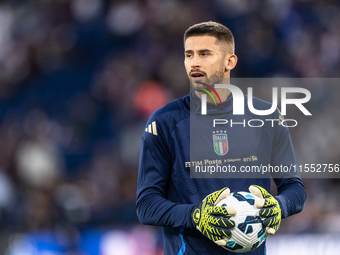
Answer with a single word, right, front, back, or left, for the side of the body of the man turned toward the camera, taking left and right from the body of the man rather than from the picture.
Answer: front

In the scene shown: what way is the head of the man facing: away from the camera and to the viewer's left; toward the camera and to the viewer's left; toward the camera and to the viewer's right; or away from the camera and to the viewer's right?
toward the camera and to the viewer's left
